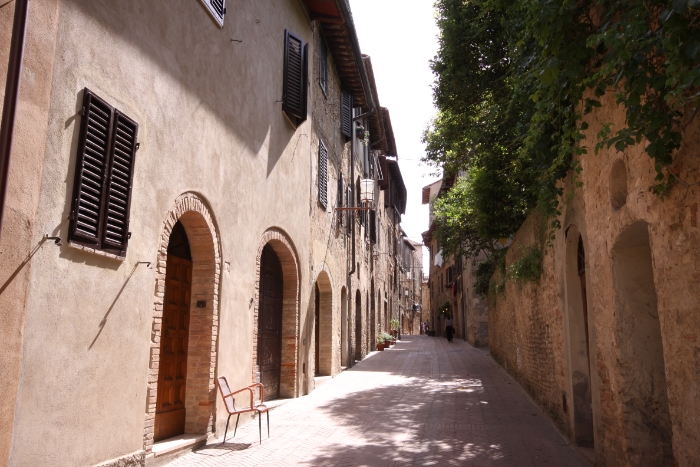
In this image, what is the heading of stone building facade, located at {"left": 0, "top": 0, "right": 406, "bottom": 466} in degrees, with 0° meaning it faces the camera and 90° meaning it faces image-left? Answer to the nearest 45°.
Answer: approximately 315°

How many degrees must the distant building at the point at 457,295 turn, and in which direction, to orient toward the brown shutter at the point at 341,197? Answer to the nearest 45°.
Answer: approximately 45° to its left

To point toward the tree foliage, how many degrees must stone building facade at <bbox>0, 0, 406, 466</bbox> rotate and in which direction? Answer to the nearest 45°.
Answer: approximately 45° to its left

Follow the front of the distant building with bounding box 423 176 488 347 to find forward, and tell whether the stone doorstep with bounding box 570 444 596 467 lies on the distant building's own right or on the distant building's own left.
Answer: on the distant building's own left

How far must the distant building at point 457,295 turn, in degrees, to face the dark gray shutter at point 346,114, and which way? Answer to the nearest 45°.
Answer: approximately 45° to its left

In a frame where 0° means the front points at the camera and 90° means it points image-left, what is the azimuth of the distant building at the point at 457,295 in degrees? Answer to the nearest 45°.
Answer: approximately 45°

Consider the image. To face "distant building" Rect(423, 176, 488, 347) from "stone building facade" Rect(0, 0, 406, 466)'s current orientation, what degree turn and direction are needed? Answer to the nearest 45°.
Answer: approximately 90° to its left

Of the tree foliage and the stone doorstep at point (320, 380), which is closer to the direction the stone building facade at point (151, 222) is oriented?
the tree foliage
